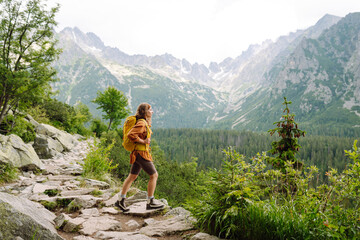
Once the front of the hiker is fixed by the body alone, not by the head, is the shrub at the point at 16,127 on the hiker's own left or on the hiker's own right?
on the hiker's own left

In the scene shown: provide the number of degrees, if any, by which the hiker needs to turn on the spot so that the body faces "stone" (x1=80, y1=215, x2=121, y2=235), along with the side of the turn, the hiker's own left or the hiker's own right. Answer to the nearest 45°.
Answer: approximately 135° to the hiker's own right

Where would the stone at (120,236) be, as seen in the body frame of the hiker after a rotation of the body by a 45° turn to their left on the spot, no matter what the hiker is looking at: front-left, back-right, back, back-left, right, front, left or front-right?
back-right

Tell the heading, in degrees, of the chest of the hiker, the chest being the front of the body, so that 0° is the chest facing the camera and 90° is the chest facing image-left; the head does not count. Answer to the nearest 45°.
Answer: approximately 270°

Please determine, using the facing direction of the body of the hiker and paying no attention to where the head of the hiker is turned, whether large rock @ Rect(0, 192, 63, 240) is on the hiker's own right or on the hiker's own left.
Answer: on the hiker's own right

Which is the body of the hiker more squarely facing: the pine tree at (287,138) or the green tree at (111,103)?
the pine tree

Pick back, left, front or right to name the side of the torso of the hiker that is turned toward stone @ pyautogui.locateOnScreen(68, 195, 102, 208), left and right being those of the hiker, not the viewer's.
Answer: back

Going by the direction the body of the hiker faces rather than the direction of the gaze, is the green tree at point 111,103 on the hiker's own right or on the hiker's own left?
on the hiker's own left
